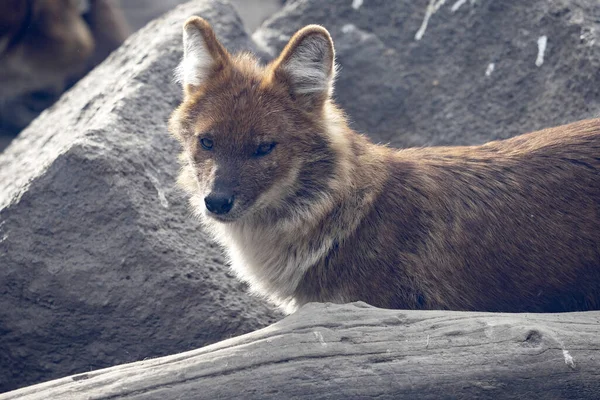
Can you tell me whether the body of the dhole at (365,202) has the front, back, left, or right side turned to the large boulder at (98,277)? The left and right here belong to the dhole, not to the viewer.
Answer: front

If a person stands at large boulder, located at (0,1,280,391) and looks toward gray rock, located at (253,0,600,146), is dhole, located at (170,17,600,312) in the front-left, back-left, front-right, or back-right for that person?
front-right

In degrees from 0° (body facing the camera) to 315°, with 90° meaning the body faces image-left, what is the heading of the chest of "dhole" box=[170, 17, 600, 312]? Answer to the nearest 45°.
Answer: approximately 90°

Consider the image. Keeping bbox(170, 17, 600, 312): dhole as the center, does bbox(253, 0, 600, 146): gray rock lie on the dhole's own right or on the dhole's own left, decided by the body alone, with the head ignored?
on the dhole's own right

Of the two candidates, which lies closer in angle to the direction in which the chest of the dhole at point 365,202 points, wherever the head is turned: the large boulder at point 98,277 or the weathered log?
the large boulder

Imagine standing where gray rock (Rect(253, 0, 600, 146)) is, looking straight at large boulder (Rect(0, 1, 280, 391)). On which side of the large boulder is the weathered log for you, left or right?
left

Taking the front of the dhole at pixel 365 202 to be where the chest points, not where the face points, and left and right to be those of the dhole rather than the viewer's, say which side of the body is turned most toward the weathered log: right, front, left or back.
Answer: left
